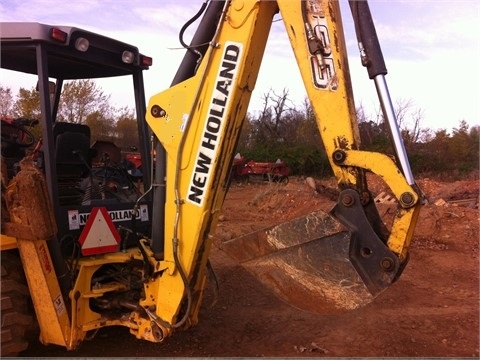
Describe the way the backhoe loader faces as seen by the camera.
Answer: facing away from the viewer and to the left of the viewer
